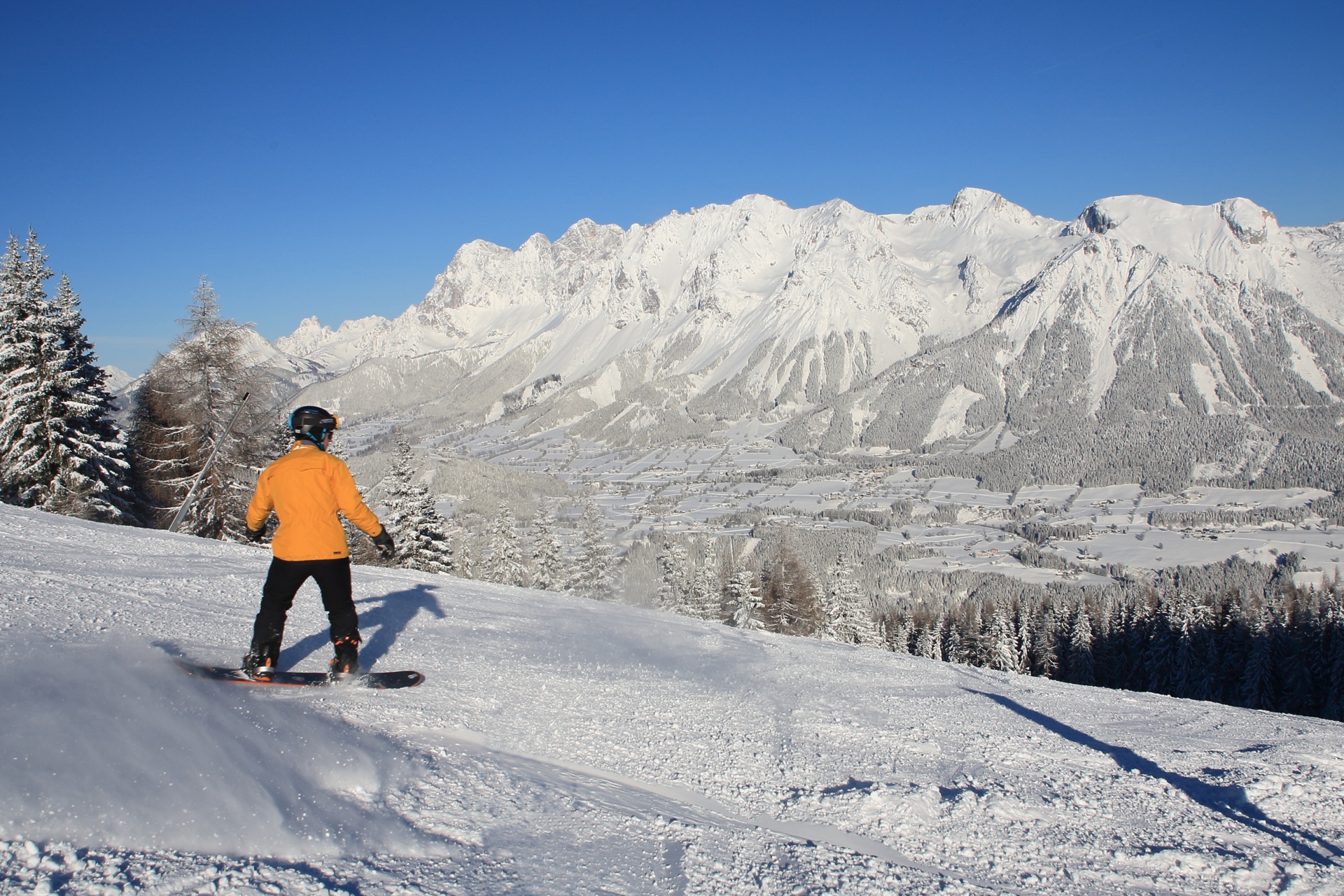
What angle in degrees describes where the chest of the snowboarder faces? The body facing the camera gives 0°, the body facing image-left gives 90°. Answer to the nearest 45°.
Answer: approximately 180°

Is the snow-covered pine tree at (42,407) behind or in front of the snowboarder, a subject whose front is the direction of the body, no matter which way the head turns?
in front

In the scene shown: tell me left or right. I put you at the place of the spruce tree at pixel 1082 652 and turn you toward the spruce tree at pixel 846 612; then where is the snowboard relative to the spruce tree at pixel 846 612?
left

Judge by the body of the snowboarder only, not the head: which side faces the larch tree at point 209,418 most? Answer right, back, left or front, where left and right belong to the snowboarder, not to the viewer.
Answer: front

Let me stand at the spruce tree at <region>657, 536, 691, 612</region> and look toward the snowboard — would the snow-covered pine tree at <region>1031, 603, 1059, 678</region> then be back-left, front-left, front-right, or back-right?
back-left

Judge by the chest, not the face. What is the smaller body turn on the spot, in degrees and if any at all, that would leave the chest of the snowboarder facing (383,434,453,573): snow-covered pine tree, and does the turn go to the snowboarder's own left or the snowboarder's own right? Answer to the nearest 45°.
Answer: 0° — they already face it

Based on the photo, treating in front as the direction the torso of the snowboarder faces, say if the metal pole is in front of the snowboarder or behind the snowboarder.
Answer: in front
